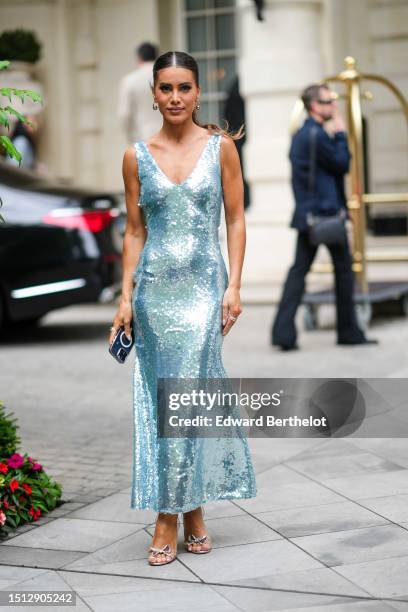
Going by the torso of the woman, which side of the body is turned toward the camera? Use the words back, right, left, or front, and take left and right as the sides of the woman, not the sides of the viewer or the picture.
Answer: front

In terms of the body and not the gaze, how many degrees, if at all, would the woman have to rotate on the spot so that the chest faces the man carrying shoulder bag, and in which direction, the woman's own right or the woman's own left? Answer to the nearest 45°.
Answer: approximately 180°

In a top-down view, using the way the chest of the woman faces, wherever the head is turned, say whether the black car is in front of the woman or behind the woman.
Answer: behind

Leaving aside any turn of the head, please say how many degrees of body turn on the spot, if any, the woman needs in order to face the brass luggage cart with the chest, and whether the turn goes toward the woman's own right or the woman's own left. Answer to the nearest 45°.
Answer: approximately 180°

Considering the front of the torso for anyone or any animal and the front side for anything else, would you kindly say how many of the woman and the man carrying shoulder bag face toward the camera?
1

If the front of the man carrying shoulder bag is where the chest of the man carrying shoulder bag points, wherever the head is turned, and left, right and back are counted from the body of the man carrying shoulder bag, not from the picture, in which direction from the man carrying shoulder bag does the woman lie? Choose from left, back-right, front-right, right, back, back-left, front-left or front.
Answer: right

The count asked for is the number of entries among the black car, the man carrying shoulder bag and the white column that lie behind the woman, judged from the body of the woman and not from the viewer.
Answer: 3
